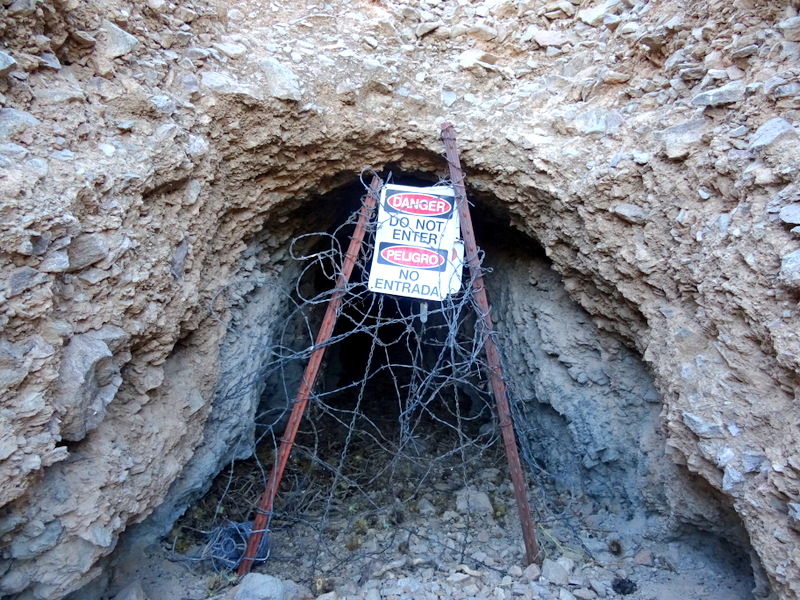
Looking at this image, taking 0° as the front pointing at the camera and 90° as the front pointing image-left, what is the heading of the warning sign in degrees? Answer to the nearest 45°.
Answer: approximately 0°
